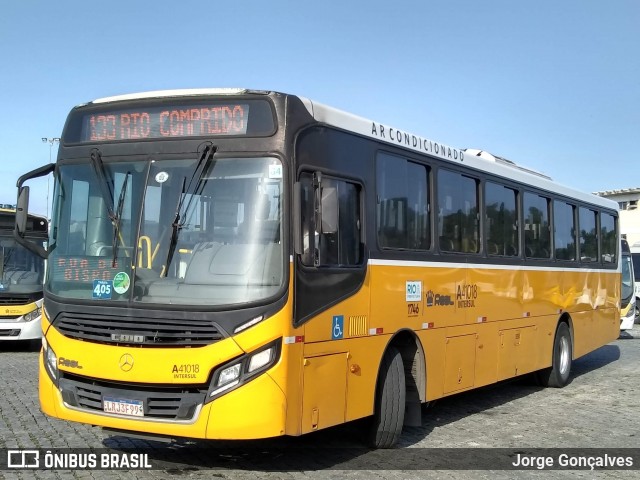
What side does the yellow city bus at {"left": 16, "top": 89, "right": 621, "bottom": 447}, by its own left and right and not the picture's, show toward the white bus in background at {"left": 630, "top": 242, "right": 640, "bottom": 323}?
back

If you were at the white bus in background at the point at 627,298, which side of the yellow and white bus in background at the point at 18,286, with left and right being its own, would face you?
left

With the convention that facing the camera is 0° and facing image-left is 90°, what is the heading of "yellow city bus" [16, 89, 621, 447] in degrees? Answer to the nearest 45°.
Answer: approximately 45°

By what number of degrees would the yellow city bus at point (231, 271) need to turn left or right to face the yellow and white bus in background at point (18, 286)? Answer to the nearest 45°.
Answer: approximately 90° to its right

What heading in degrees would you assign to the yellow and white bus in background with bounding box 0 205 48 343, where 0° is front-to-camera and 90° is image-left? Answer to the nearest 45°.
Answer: approximately 0°

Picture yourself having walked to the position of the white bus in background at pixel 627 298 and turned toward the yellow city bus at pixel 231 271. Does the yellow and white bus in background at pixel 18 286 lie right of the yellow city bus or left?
right
